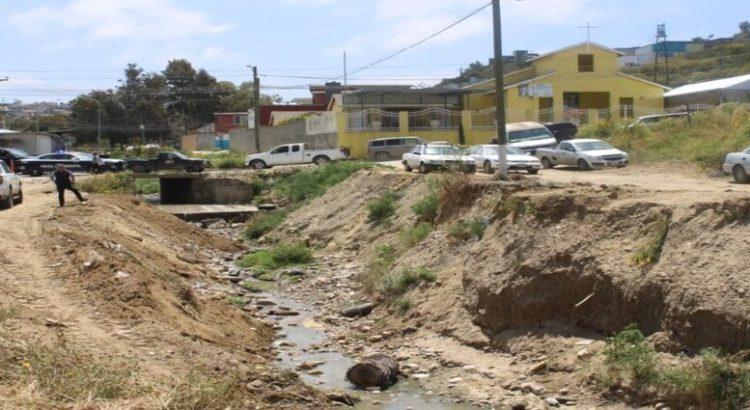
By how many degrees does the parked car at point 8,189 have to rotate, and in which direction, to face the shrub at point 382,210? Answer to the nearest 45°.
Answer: approximately 45° to its left

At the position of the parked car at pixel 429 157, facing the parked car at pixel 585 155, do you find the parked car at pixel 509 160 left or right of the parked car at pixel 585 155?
right

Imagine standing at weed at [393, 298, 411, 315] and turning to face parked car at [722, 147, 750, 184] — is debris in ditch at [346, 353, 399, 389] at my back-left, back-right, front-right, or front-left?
back-right

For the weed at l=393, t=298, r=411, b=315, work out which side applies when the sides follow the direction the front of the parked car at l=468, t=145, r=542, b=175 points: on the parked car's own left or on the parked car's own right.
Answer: on the parked car's own right

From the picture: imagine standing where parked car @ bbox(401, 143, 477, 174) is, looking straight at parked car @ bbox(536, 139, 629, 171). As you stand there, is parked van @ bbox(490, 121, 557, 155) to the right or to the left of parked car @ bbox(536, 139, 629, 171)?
left
